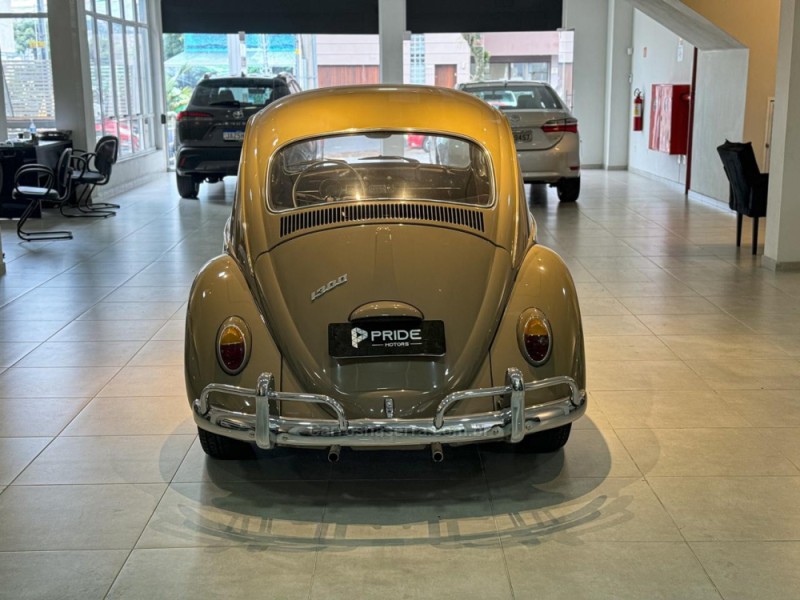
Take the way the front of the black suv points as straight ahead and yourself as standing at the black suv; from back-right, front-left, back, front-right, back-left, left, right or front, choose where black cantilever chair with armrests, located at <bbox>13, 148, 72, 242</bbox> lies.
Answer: back-left

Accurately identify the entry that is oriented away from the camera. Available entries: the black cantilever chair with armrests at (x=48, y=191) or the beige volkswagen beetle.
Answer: the beige volkswagen beetle

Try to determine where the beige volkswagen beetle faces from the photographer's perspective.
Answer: facing away from the viewer

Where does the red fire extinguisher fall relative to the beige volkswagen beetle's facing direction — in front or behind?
in front

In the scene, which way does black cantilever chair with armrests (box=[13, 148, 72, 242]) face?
to the viewer's left

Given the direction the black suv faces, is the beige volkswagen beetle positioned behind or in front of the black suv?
behind

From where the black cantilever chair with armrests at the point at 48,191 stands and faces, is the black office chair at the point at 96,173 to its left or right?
on its right

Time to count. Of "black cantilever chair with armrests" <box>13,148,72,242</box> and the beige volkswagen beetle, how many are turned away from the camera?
1

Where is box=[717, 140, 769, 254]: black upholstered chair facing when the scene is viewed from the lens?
facing away from the viewer and to the right of the viewer

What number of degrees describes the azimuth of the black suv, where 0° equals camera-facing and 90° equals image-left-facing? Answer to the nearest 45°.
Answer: approximately 180°

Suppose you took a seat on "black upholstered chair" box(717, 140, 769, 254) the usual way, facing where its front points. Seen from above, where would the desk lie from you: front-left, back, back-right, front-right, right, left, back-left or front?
back-left

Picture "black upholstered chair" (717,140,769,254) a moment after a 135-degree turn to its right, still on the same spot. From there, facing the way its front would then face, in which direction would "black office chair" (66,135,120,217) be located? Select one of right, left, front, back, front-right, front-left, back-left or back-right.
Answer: right
